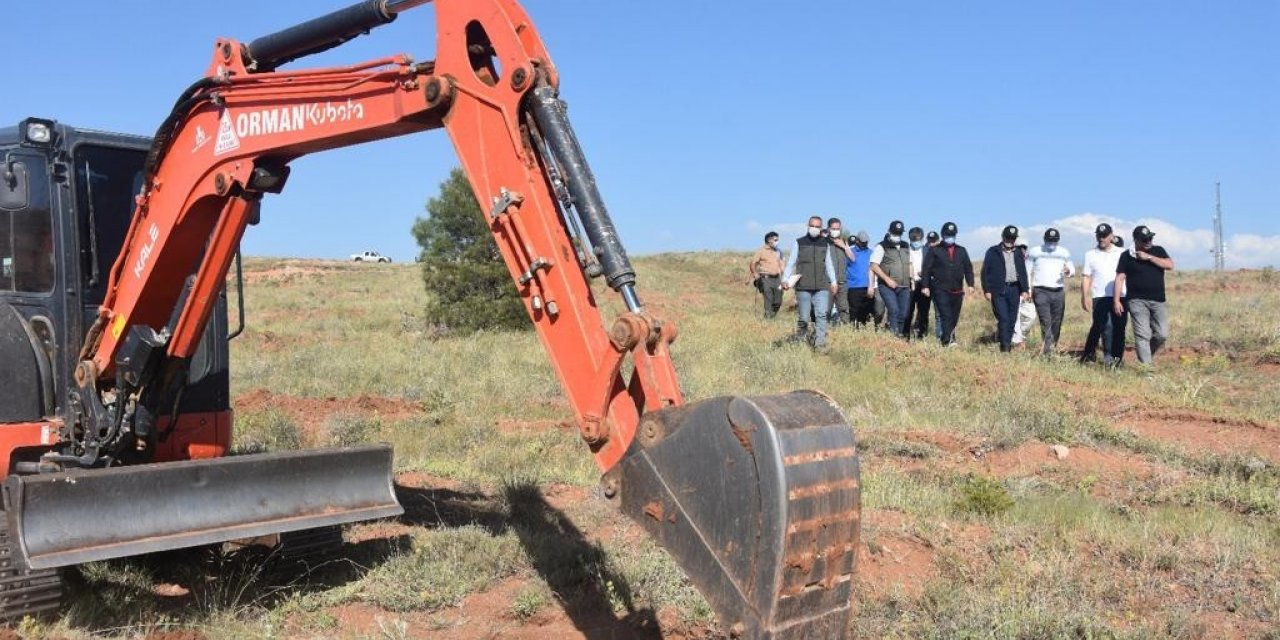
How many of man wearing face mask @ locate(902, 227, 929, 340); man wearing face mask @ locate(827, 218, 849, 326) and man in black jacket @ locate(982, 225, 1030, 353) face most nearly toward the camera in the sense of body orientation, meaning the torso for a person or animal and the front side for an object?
3

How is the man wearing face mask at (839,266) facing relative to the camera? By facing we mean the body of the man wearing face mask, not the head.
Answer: toward the camera

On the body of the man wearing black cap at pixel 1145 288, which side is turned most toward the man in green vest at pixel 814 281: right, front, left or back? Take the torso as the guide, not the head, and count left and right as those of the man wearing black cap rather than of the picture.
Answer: right

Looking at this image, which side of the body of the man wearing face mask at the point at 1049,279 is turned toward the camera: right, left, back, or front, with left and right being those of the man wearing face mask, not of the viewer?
front

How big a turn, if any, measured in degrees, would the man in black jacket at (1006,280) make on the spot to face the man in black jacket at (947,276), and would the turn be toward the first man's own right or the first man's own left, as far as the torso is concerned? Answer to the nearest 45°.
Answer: approximately 90° to the first man's own right

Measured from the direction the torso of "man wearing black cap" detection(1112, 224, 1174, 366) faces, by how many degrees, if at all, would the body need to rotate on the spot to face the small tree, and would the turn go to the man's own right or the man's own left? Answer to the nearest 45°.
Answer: approximately 90° to the man's own right

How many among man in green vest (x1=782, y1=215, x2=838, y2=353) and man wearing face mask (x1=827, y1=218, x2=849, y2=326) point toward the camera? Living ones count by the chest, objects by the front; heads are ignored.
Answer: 2

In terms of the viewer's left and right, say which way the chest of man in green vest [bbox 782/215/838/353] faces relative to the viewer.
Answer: facing the viewer
